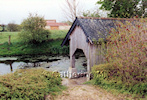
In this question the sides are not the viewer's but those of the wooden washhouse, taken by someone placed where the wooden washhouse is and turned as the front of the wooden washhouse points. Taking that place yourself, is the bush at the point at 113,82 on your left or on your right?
on your left

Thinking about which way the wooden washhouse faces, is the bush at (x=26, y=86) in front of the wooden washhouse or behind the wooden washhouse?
in front

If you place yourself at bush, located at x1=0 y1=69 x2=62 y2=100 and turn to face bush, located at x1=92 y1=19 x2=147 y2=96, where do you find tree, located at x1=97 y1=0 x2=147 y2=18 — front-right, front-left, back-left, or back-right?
front-left

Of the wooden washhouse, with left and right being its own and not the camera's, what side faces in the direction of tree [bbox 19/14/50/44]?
right

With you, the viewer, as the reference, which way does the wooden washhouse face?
facing the viewer and to the left of the viewer

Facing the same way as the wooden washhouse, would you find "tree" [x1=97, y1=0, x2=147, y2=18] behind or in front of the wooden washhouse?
behind

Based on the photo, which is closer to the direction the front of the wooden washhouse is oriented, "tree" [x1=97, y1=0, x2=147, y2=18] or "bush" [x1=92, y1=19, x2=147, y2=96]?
the bush
